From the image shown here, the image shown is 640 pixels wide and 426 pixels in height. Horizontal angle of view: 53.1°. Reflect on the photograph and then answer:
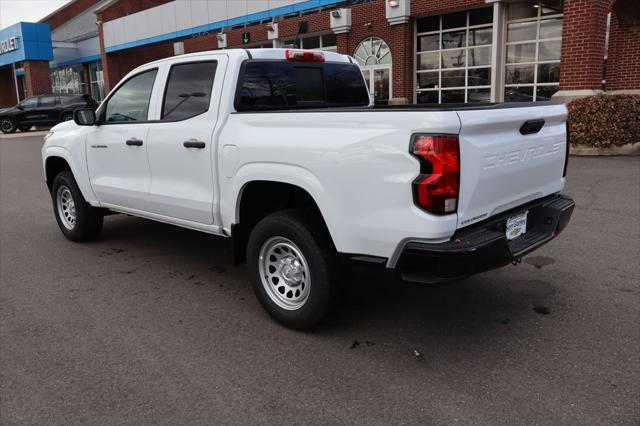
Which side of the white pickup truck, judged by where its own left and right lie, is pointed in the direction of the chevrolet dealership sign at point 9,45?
front

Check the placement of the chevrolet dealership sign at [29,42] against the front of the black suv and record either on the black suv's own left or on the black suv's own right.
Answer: on the black suv's own right

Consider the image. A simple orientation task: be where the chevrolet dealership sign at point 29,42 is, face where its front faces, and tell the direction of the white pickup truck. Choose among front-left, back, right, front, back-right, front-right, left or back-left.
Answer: front-left

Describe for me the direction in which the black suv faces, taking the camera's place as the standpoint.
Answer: facing the viewer and to the left of the viewer

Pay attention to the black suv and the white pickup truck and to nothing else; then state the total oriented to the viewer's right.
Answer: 0

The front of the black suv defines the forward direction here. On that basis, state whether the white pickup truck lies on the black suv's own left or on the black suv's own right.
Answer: on the black suv's own left

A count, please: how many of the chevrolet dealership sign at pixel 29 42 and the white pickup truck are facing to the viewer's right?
0

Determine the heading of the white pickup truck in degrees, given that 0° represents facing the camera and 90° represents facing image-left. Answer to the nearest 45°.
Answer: approximately 135°

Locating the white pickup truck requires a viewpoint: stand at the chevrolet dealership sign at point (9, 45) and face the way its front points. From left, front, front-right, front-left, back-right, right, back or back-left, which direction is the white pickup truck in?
front-left

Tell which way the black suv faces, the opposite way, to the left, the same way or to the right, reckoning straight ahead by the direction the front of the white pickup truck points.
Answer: to the left

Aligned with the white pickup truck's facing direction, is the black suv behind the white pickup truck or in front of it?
in front
